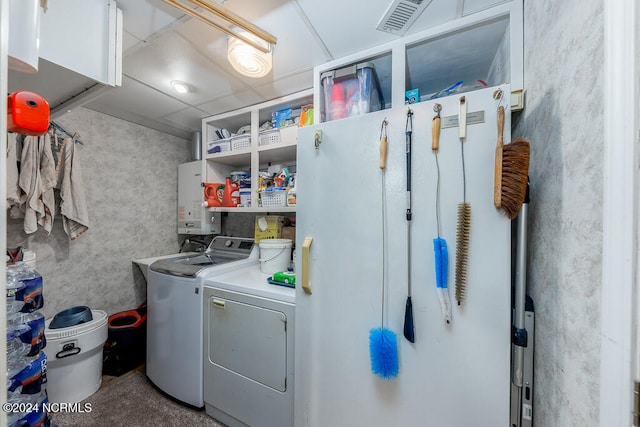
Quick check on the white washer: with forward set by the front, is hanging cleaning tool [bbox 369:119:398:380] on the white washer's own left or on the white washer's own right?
on the white washer's own left

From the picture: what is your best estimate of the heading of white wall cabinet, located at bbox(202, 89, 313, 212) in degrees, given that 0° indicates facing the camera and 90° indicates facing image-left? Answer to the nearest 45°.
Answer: approximately 45°

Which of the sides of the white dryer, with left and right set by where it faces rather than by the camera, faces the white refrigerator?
left

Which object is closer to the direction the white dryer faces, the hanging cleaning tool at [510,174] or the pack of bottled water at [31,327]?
the pack of bottled water

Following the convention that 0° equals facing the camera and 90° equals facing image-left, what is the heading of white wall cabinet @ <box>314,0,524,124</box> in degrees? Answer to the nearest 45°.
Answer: approximately 45°

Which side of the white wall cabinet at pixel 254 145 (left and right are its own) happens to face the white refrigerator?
left

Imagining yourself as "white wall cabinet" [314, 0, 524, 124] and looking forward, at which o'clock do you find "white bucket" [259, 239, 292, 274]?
The white bucket is roughly at 2 o'clock from the white wall cabinet.

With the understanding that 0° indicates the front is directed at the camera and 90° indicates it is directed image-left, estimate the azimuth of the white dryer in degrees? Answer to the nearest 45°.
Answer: approximately 45°

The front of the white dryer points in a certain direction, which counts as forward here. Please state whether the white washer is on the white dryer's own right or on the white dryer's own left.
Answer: on the white dryer's own right

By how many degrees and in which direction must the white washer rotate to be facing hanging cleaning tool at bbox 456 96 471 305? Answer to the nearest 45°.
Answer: approximately 90° to its left
